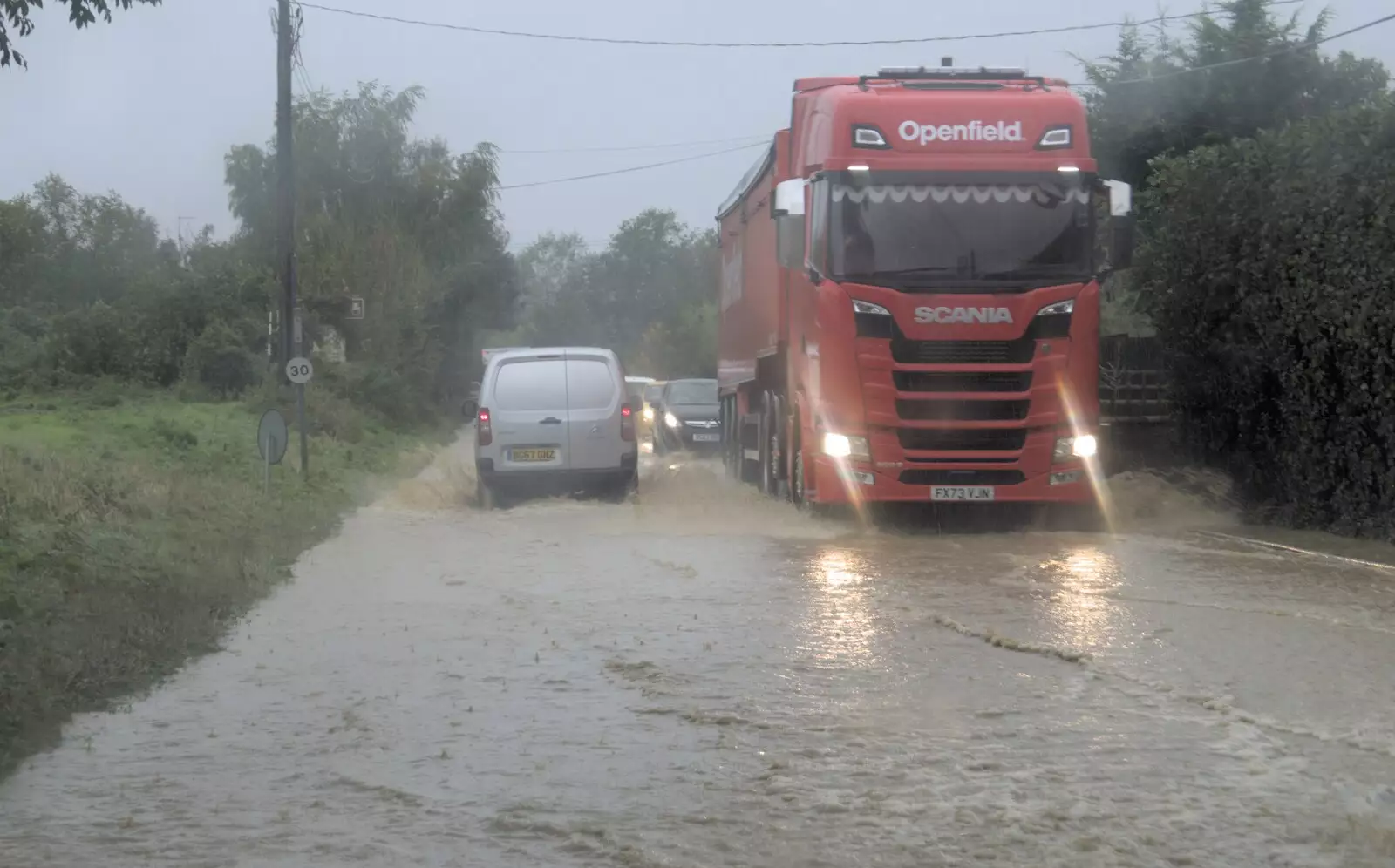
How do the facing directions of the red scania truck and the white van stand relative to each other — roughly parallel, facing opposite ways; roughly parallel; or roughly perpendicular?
roughly parallel, facing opposite ways

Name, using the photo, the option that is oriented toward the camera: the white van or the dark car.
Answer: the dark car

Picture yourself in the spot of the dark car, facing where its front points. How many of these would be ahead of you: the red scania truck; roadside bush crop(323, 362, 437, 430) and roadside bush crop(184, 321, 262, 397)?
1

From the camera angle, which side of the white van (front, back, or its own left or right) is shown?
back

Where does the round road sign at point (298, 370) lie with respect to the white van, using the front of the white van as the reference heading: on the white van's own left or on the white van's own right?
on the white van's own left

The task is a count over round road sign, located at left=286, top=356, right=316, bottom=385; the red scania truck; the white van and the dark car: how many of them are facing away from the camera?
1

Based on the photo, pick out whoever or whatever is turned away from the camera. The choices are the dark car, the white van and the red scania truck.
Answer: the white van

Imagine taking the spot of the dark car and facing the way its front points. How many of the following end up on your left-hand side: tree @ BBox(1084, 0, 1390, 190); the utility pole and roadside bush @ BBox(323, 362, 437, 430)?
1

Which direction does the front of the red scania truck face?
toward the camera

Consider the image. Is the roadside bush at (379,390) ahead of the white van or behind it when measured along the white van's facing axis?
ahead

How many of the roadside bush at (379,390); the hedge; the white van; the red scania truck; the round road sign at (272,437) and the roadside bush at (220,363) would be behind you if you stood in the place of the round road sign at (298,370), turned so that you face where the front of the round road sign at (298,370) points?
2

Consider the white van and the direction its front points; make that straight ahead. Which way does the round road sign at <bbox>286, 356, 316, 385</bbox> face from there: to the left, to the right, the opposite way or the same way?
the opposite way

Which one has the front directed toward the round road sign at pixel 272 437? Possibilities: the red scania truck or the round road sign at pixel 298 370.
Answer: the round road sign at pixel 298 370

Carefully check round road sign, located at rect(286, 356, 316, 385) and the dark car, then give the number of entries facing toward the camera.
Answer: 2

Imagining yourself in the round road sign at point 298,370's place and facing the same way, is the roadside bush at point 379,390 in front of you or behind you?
behind

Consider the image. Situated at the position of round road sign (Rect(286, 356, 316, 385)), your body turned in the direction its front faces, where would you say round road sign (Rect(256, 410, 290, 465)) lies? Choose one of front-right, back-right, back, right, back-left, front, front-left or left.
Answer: front
